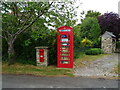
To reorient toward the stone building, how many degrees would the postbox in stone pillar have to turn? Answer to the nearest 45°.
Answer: approximately 135° to its left

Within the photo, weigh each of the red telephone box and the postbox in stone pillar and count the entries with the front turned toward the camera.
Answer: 2

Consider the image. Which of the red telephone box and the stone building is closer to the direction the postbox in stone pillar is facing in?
the red telephone box

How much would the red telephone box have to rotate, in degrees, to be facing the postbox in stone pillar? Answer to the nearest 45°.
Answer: approximately 90° to its right

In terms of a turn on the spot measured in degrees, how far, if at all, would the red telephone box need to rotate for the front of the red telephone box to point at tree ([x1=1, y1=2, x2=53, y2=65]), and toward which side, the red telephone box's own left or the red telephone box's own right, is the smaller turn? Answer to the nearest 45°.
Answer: approximately 90° to the red telephone box's own right

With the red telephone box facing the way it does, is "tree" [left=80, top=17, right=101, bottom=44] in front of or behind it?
behind

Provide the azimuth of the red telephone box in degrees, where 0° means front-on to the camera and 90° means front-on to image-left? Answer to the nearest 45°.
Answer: approximately 0°

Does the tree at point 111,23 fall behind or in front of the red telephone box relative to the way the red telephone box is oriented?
behind
